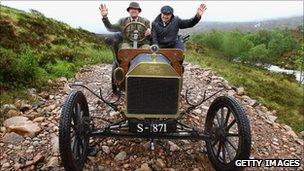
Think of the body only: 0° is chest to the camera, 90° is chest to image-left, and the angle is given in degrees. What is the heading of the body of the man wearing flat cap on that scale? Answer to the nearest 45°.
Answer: approximately 0°

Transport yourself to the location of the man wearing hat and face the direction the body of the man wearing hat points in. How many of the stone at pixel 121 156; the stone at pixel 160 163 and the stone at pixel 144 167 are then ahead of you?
3

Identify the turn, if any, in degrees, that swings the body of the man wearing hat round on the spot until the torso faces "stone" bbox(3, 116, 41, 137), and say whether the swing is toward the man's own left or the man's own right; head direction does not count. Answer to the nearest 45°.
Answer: approximately 45° to the man's own right

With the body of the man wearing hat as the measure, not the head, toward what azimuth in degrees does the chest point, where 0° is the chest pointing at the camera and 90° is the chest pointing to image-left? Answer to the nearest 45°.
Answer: approximately 0°

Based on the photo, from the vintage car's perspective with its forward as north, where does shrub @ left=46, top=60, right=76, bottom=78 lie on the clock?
The shrub is roughly at 5 o'clock from the vintage car.

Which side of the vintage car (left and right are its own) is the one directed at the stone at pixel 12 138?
right

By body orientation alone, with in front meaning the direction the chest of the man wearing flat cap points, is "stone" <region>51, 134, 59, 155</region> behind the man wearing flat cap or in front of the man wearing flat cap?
in front

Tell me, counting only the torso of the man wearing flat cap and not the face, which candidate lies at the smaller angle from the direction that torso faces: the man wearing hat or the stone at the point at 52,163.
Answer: the stone

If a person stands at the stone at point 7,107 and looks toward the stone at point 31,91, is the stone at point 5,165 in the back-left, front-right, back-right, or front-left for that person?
back-right

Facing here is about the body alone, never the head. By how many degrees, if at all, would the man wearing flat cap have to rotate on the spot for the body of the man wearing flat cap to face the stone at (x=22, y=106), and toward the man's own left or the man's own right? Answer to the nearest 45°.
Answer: approximately 90° to the man's own right

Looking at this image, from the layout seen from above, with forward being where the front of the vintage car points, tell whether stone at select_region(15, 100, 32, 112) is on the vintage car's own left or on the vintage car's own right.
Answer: on the vintage car's own right

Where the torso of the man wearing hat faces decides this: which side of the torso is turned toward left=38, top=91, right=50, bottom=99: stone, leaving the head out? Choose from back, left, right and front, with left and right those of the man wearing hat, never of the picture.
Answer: right
